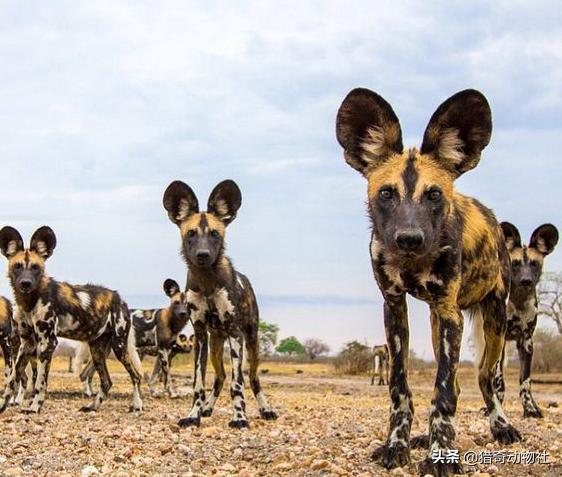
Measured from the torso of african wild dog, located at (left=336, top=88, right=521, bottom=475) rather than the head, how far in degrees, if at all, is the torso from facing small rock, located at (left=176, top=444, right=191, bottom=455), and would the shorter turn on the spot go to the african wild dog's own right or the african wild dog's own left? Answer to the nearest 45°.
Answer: approximately 90° to the african wild dog's own right

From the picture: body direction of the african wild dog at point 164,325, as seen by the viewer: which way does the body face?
to the viewer's right

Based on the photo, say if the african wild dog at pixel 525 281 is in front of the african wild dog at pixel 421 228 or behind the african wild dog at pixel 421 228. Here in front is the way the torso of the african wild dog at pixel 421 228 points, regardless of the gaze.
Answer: behind

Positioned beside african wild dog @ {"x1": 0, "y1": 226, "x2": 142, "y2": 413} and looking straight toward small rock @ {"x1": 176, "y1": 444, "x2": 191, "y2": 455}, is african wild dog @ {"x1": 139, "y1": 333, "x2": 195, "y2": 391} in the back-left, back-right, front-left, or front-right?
back-left

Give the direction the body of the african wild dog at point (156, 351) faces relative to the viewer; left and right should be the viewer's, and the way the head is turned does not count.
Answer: facing to the right of the viewer

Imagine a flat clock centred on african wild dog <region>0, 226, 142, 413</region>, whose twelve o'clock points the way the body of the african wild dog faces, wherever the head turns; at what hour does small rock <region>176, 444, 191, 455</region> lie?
The small rock is roughly at 10 o'clock from the african wild dog.

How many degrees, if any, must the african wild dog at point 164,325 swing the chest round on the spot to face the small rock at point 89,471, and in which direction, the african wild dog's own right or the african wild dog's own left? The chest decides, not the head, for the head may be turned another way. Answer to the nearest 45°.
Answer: approximately 90° to the african wild dog's own right

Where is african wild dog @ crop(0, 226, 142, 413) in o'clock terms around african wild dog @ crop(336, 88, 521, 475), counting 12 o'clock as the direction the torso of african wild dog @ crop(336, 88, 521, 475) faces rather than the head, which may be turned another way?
african wild dog @ crop(0, 226, 142, 413) is roughly at 3 o'clock from african wild dog @ crop(336, 88, 521, 475).

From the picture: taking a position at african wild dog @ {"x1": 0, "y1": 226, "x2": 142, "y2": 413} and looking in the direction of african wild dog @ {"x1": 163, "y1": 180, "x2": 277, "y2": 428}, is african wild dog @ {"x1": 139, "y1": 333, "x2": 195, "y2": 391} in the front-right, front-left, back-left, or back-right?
back-left

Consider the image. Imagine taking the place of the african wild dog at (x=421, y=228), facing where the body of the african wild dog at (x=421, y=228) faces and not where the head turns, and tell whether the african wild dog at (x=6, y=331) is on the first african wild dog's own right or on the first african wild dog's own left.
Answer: on the first african wild dog's own right

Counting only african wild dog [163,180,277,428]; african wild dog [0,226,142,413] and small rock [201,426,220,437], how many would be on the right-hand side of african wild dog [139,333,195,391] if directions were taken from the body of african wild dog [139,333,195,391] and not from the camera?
3

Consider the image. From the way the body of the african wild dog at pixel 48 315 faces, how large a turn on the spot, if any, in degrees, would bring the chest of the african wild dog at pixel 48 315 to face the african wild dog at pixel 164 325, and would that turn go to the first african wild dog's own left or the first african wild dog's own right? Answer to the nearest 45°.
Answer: approximately 135° to the first african wild dog's own right

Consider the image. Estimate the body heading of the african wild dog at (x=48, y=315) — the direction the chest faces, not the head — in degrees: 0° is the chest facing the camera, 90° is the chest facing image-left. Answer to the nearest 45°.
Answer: approximately 45°
